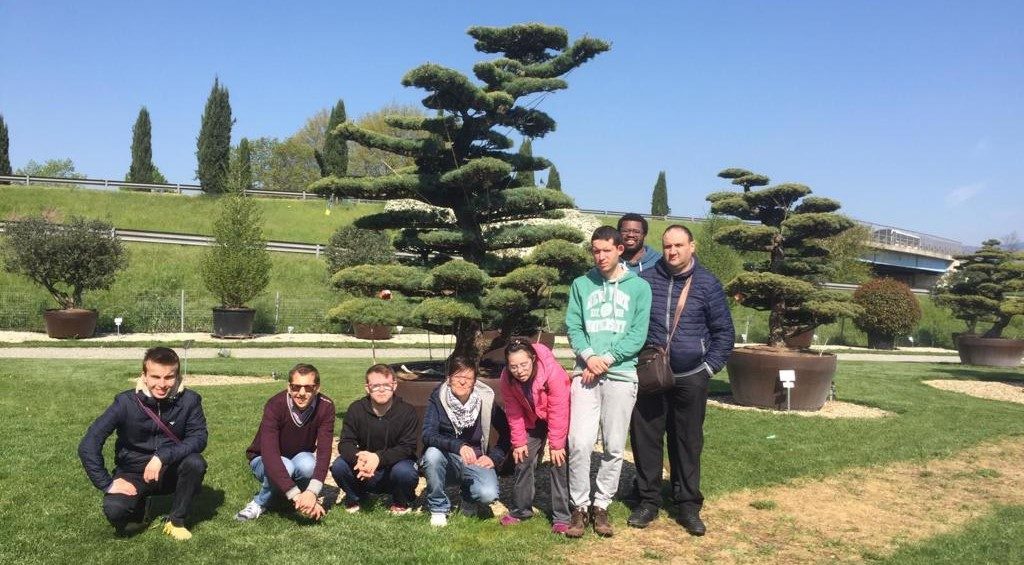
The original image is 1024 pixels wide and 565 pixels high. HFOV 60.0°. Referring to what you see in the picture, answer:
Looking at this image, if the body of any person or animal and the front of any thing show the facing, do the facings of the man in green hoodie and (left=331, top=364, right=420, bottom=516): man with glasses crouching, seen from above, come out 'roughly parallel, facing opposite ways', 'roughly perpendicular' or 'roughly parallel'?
roughly parallel

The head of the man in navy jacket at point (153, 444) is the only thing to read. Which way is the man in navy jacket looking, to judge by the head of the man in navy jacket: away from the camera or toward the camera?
toward the camera

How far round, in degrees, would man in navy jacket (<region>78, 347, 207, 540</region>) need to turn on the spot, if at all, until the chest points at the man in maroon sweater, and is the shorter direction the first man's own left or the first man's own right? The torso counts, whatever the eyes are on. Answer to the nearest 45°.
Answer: approximately 90° to the first man's own left

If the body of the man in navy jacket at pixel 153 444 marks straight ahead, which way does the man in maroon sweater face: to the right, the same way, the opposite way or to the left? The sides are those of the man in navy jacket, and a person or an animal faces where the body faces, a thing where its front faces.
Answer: the same way

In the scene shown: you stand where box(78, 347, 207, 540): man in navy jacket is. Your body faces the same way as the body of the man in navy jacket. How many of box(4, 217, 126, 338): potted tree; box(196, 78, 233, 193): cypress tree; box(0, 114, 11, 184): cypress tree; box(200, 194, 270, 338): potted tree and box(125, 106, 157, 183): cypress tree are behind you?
5

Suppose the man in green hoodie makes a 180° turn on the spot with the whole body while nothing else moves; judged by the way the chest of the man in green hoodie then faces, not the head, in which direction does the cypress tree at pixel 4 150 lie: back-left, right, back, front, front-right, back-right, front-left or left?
front-left

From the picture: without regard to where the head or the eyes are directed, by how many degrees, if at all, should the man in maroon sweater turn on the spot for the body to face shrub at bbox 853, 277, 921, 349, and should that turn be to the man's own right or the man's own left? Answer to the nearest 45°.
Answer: approximately 135° to the man's own left

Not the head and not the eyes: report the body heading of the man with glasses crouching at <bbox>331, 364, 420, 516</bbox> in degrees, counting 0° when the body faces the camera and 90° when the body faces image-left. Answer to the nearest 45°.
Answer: approximately 0°

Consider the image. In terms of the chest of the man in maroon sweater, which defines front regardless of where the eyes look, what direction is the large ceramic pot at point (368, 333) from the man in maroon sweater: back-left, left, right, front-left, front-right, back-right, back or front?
back

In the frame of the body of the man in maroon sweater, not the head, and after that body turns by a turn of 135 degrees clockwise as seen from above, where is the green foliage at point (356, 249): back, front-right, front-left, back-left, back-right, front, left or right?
front-right

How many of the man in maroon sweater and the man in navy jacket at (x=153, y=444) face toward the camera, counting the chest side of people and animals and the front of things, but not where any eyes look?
2

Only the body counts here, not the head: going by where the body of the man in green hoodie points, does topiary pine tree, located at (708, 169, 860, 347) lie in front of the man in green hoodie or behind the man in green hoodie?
behind

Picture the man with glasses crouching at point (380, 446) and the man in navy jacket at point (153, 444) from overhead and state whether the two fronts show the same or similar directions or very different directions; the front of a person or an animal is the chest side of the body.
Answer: same or similar directions

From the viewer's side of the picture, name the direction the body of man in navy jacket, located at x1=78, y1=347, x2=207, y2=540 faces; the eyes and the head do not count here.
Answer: toward the camera

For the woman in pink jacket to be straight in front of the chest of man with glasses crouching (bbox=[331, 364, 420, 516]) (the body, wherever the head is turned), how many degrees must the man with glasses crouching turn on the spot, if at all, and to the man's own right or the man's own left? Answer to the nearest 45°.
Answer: approximately 90° to the man's own left

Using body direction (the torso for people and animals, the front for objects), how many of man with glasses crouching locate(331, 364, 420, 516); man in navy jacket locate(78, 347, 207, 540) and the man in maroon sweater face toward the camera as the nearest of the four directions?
3

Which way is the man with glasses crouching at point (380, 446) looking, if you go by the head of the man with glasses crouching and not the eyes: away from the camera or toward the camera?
toward the camera
